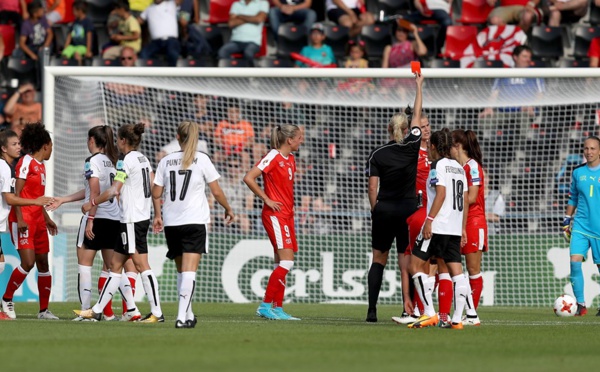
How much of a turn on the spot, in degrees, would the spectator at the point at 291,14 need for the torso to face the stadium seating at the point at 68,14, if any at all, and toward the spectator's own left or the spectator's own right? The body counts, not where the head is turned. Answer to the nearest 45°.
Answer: approximately 90° to the spectator's own right

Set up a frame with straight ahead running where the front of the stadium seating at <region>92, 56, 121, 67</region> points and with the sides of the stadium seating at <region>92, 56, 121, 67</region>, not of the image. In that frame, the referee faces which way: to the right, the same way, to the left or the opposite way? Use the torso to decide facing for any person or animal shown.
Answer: the opposite way

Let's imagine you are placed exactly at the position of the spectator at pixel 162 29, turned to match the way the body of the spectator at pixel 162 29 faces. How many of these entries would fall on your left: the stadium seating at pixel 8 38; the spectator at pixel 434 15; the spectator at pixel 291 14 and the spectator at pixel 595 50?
3

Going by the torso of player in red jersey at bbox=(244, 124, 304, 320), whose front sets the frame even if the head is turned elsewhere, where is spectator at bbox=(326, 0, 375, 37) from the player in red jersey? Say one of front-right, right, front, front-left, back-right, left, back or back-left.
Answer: back-left

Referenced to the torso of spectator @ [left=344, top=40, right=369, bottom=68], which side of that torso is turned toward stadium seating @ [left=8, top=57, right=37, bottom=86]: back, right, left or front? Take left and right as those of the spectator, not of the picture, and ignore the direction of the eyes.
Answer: right

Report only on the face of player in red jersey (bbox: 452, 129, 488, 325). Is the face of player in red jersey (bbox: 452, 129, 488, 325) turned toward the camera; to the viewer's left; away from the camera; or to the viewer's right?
to the viewer's left

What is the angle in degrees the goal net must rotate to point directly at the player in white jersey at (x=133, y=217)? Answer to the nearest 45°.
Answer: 0° — it already faces them

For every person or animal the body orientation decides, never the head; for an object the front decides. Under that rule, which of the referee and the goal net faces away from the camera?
the referee

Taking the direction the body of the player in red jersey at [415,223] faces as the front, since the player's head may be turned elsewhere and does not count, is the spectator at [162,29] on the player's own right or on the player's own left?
on the player's own right

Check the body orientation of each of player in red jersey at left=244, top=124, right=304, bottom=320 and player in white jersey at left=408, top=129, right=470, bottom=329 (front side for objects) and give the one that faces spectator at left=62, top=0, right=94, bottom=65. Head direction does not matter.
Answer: the player in white jersey

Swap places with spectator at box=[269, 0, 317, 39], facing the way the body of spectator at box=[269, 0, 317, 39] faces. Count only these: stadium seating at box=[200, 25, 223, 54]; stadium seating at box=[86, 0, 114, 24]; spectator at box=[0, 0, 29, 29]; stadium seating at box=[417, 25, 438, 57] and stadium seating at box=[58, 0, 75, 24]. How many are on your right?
4

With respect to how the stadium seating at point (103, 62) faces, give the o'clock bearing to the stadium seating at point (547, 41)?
the stadium seating at point (547, 41) is roughly at 9 o'clock from the stadium seating at point (103, 62).

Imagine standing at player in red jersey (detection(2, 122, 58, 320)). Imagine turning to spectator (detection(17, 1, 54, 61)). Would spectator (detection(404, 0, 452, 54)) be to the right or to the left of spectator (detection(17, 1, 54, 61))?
right
